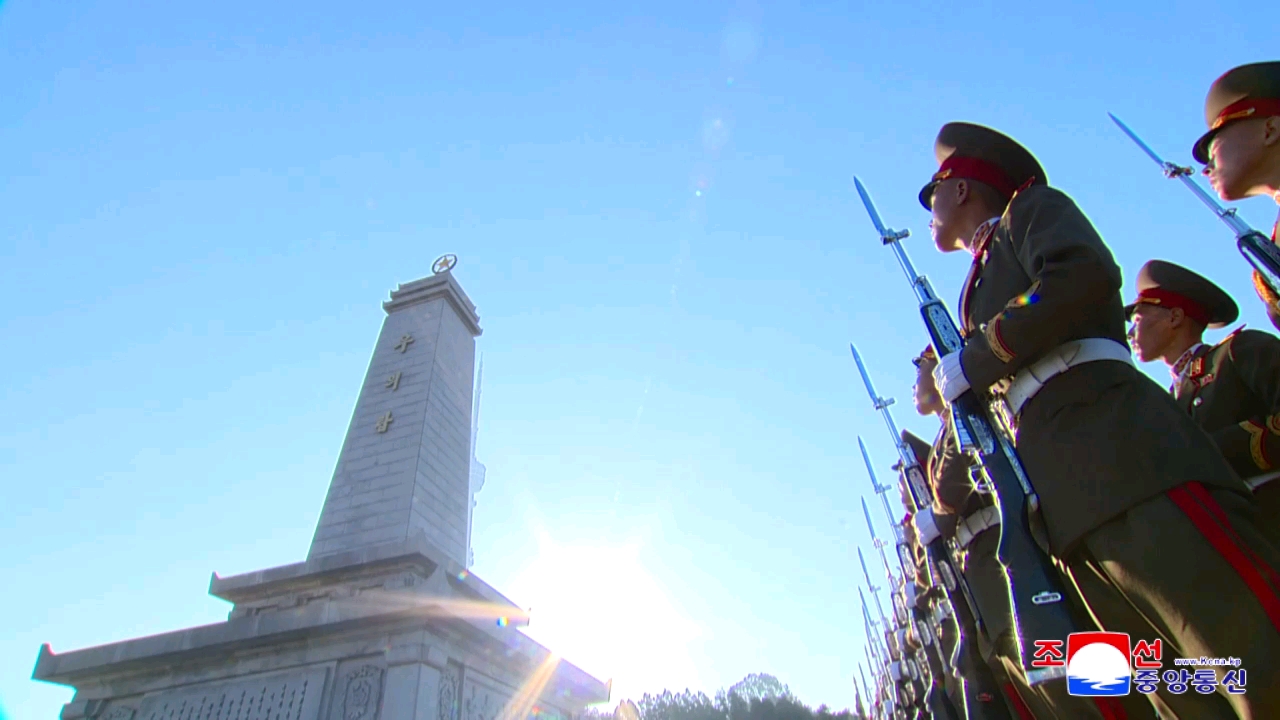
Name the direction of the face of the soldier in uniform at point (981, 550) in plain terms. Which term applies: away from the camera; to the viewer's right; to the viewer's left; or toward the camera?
to the viewer's left

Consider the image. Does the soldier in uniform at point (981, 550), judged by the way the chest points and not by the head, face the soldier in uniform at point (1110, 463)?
no

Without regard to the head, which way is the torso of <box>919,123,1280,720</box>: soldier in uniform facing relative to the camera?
to the viewer's left

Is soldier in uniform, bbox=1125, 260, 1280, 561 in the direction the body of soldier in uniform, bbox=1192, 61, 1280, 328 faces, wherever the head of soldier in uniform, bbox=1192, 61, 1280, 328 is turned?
no

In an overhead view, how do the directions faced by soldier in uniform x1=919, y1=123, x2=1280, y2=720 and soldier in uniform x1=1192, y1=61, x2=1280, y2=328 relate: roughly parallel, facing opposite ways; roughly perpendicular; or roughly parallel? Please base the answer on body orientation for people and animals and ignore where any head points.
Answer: roughly parallel

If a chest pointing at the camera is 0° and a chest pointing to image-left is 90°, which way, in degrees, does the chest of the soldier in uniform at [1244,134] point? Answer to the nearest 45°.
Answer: approximately 90°

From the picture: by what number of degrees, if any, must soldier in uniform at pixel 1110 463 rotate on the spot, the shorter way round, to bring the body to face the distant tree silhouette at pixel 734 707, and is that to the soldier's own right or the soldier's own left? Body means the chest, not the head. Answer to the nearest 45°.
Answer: approximately 45° to the soldier's own right

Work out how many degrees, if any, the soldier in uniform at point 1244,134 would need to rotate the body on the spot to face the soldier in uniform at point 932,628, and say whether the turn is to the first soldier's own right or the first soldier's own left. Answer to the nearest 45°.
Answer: approximately 45° to the first soldier's own right

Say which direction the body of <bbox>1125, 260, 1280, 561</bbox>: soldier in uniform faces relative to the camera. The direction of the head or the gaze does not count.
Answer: to the viewer's left

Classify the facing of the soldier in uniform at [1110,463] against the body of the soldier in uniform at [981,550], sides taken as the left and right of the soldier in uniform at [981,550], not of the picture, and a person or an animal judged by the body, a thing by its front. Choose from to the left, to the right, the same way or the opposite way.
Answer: the same way

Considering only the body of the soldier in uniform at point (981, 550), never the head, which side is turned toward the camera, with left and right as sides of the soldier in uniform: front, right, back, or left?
left

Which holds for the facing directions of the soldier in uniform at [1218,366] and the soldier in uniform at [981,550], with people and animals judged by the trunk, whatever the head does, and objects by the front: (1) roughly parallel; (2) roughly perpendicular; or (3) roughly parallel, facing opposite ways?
roughly parallel

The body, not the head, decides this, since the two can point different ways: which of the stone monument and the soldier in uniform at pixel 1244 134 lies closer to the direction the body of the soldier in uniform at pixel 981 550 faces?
the stone monument

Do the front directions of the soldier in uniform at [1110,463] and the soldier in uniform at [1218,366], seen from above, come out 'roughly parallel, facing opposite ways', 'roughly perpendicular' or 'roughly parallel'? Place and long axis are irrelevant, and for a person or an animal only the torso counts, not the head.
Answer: roughly parallel

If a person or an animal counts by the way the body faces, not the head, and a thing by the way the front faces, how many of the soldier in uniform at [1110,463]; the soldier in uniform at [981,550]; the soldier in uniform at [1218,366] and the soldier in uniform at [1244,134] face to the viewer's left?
4

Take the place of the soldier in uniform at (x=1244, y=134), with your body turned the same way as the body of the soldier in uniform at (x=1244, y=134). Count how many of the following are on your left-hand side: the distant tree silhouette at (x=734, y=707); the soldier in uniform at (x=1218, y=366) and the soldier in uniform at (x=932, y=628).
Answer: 0

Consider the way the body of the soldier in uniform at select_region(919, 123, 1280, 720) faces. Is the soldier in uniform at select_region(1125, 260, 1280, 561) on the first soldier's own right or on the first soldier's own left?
on the first soldier's own right

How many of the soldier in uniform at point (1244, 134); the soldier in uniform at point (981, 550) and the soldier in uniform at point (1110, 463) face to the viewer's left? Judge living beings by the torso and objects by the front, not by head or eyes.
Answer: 3
